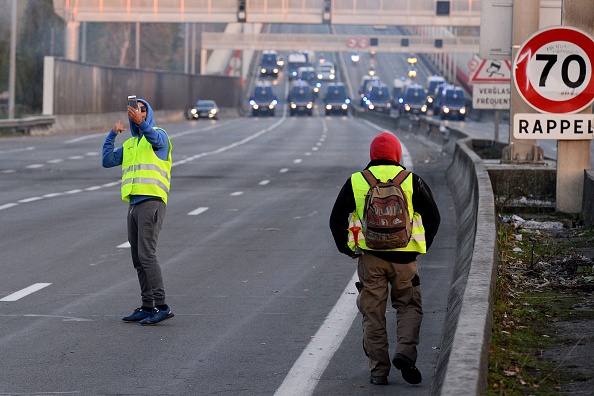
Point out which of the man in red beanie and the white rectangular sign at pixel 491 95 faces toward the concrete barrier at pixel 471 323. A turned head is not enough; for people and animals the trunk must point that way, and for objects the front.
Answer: the white rectangular sign

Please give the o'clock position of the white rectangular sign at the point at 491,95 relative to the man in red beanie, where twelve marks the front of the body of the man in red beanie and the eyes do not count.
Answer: The white rectangular sign is roughly at 12 o'clock from the man in red beanie.

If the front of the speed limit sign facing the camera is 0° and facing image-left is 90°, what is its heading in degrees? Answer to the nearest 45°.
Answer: approximately 0°

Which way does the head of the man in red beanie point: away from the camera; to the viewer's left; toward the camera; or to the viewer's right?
away from the camera

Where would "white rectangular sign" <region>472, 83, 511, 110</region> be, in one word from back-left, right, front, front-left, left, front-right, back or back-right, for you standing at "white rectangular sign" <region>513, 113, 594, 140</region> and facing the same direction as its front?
back

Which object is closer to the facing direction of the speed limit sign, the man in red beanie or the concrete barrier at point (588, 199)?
the man in red beanie

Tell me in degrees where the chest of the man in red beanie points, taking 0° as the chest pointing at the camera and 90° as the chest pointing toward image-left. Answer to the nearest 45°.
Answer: approximately 180°

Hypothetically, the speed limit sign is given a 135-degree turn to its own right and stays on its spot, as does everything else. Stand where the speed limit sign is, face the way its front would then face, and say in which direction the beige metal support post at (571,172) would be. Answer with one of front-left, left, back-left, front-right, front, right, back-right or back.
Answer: front-right

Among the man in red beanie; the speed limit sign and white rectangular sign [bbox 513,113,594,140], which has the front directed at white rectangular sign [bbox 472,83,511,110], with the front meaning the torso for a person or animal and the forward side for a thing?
the man in red beanie
